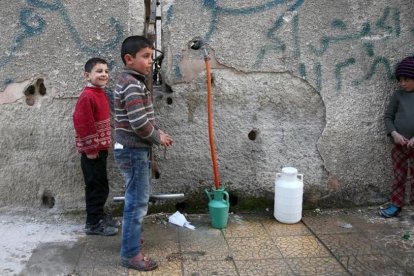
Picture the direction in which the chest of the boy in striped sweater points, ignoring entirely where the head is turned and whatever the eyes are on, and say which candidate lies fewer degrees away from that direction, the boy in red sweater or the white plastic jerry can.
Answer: the white plastic jerry can

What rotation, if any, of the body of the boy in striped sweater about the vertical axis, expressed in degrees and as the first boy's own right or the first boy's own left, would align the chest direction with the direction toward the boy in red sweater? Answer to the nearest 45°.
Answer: approximately 135° to the first boy's own left

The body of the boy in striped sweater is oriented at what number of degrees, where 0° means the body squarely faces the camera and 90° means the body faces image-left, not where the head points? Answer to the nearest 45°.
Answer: approximately 270°
